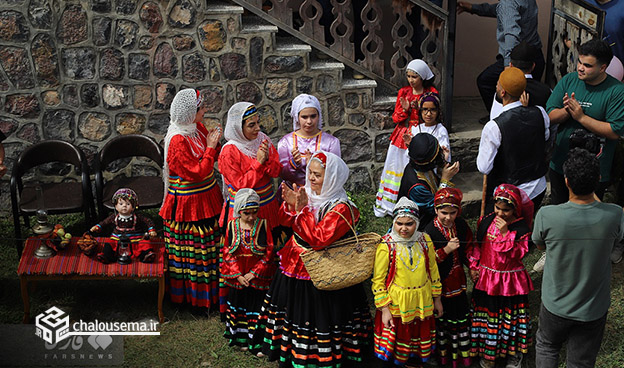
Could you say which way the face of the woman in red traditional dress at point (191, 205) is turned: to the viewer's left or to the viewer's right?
to the viewer's right

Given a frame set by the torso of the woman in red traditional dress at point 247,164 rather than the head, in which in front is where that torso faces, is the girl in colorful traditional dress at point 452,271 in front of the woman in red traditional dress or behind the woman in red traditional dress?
in front

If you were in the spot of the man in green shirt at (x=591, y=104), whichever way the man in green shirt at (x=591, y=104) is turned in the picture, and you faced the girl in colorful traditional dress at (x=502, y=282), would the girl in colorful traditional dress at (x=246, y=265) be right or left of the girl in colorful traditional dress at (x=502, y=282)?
right

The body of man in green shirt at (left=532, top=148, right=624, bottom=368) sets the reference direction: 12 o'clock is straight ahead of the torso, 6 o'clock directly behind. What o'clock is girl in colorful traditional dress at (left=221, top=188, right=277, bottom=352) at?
The girl in colorful traditional dress is roughly at 9 o'clock from the man in green shirt.

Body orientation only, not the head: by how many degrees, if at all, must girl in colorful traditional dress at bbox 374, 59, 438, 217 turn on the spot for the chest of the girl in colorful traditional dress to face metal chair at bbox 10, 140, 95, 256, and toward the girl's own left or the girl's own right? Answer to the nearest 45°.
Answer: approximately 45° to the girl's own right

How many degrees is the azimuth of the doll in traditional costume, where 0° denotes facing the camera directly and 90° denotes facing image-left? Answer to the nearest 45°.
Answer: approximately 0°

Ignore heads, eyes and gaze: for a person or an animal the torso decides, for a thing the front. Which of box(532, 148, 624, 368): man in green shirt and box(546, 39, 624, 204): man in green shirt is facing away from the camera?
box(532, 148, 624, 368): man in green shirt

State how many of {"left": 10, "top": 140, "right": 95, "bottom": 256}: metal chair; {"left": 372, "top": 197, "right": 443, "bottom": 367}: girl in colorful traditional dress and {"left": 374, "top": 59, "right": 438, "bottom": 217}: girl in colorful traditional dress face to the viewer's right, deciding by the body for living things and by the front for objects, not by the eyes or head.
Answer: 0

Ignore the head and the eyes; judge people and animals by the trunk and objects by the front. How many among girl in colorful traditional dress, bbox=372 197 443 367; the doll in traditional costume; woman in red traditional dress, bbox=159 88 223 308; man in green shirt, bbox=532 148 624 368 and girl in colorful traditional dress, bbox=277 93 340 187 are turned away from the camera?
1

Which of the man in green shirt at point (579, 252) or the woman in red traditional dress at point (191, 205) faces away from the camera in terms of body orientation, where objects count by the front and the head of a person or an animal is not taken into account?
the man in green shirt

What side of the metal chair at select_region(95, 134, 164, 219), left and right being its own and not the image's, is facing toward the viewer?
front

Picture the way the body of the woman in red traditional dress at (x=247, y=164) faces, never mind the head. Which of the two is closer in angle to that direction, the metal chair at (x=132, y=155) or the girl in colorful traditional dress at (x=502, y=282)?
the girl in colorful traditional dress

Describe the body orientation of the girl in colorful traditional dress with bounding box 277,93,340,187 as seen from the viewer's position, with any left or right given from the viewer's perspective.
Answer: facing the viewer

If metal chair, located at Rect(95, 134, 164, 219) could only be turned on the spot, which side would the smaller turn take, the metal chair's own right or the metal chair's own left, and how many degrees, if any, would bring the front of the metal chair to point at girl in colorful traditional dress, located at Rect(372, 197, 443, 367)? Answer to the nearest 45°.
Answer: approximately 45° to the metal chair's own left

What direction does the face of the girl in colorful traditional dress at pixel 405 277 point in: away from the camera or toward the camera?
toward the camera

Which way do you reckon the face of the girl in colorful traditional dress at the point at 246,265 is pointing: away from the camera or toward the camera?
toward the camera

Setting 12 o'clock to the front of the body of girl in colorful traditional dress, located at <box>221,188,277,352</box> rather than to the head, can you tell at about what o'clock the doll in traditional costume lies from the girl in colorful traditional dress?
The doll in traditional costume is roughly at 4 o'clock from the girl in colorful traditional dress.
